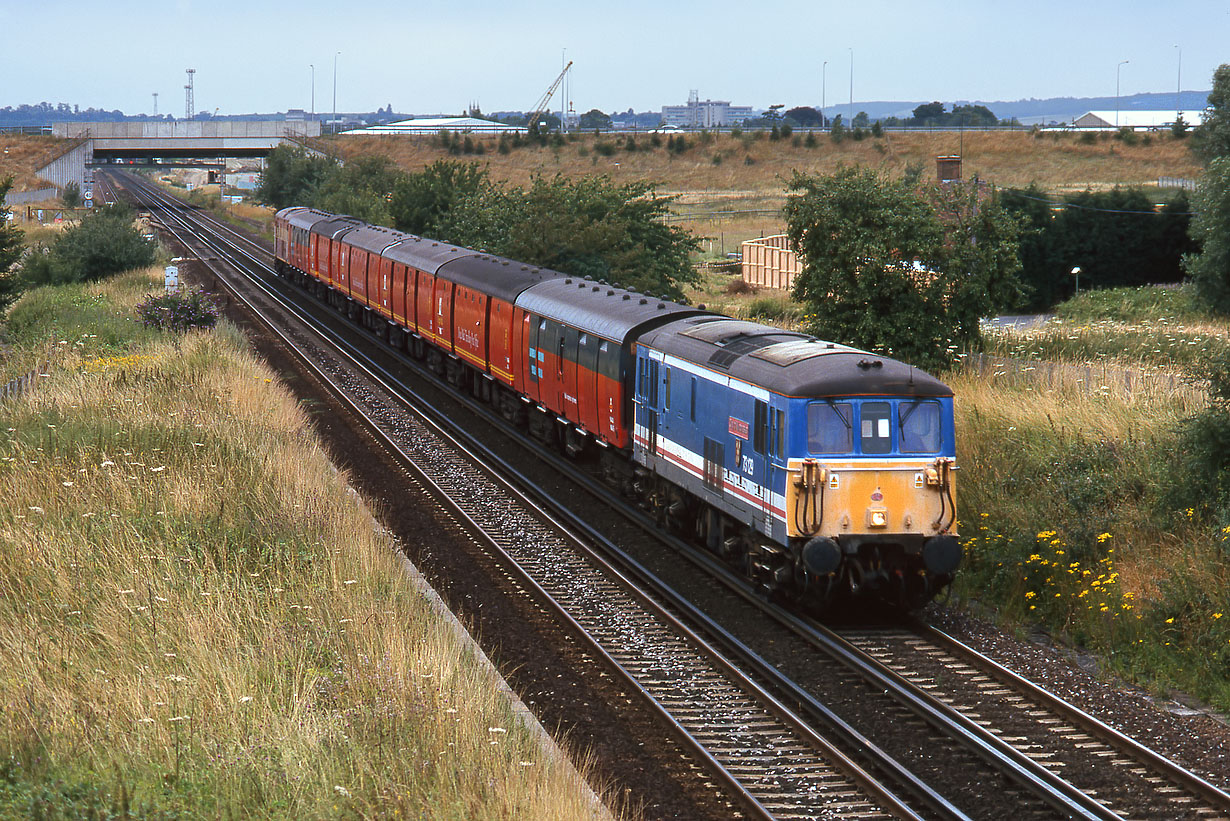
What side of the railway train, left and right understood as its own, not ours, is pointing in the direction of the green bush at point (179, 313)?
back

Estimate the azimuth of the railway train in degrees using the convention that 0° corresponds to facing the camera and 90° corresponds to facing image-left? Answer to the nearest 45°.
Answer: approximately 315°

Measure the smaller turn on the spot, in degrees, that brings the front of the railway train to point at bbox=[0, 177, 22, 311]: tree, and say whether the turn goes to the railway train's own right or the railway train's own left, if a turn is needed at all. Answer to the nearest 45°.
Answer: approximately 180°

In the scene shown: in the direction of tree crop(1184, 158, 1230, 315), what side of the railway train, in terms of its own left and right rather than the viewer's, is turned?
left

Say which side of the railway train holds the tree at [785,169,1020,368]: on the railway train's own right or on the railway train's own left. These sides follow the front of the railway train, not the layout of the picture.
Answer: on the railway train's own left

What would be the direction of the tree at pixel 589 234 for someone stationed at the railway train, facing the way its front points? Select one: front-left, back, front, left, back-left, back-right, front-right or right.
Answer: back-left

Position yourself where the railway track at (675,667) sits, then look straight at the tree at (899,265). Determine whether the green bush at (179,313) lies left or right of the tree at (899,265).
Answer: left
